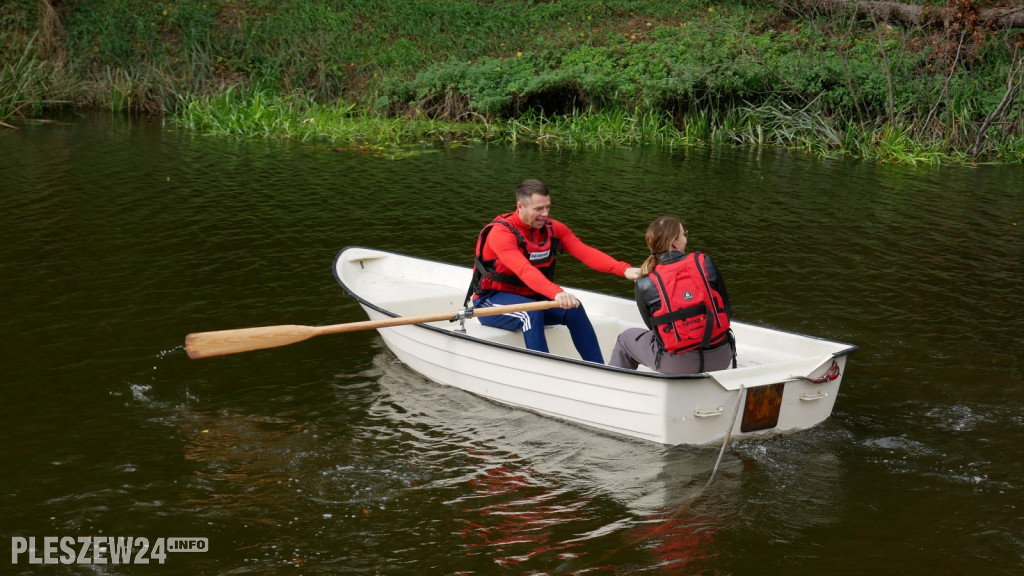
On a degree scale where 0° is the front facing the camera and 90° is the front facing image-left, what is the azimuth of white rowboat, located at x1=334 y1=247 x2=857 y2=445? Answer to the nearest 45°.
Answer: approximately 135°
